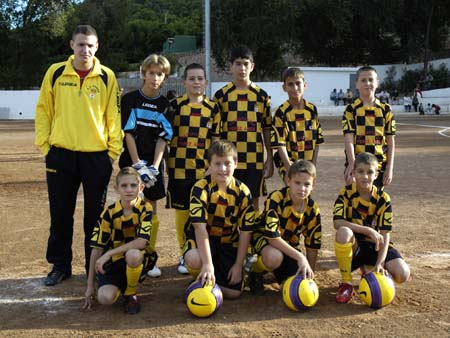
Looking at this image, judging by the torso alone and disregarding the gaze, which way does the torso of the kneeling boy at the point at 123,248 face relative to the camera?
toward the camera

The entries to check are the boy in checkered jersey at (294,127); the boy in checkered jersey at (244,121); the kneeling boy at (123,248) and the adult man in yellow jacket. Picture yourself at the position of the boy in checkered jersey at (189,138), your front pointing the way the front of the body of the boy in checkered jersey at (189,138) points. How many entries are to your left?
2

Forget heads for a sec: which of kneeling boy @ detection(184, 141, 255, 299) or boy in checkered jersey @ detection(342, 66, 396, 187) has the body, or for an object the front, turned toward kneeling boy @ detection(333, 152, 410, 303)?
the boy in checkered jersey

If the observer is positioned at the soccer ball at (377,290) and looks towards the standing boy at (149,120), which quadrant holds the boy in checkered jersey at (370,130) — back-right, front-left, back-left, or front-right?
front-right

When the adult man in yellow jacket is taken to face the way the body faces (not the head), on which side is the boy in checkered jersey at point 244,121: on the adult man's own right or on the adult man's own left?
on the adult man's own left

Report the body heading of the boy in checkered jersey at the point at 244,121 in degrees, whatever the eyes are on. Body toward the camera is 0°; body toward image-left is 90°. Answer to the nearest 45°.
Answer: approximately 0°

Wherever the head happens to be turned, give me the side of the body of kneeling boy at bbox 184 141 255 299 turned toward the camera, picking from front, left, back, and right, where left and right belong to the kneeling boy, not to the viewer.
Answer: front

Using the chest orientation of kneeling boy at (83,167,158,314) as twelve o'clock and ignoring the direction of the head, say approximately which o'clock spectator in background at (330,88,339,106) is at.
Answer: The spectator in background is roughly at 7 o'clock from the kneeling boy.

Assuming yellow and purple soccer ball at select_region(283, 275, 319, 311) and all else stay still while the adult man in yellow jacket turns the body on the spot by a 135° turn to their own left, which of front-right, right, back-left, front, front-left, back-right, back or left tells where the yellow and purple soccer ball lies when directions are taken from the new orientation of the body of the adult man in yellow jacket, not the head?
right

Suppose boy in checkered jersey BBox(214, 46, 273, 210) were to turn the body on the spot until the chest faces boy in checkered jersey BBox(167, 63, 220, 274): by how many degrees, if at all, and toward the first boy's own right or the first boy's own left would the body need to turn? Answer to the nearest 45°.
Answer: approximately 90° to the first boy's own right

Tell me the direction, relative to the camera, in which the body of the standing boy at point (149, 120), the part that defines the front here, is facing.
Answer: toward the camera

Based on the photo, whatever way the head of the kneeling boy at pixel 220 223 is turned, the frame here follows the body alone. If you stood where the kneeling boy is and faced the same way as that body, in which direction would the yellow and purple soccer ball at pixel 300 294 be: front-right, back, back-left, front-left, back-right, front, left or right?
front-left

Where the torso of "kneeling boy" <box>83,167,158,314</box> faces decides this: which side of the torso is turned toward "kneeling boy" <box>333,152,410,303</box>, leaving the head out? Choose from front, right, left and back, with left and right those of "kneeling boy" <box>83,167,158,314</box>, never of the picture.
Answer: left

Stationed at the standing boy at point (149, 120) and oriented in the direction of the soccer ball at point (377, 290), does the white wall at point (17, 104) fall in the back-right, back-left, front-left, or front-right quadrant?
back-left

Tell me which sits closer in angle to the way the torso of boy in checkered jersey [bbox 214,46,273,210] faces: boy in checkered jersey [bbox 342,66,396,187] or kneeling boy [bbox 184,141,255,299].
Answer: the kneeling boy
